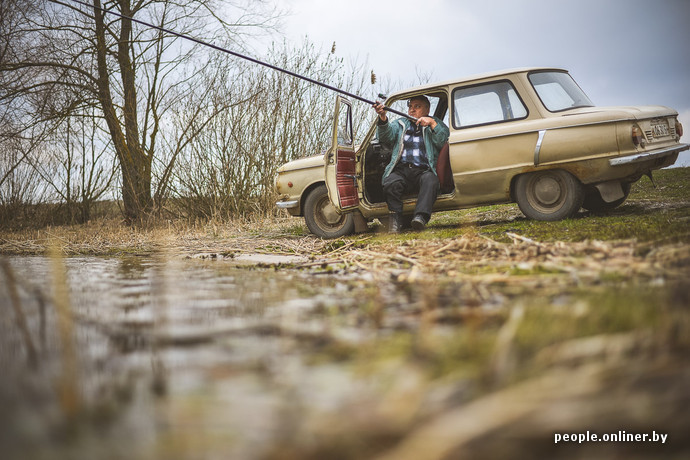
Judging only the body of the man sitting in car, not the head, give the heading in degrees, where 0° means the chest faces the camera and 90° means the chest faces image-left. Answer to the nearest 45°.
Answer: approximately 0°
